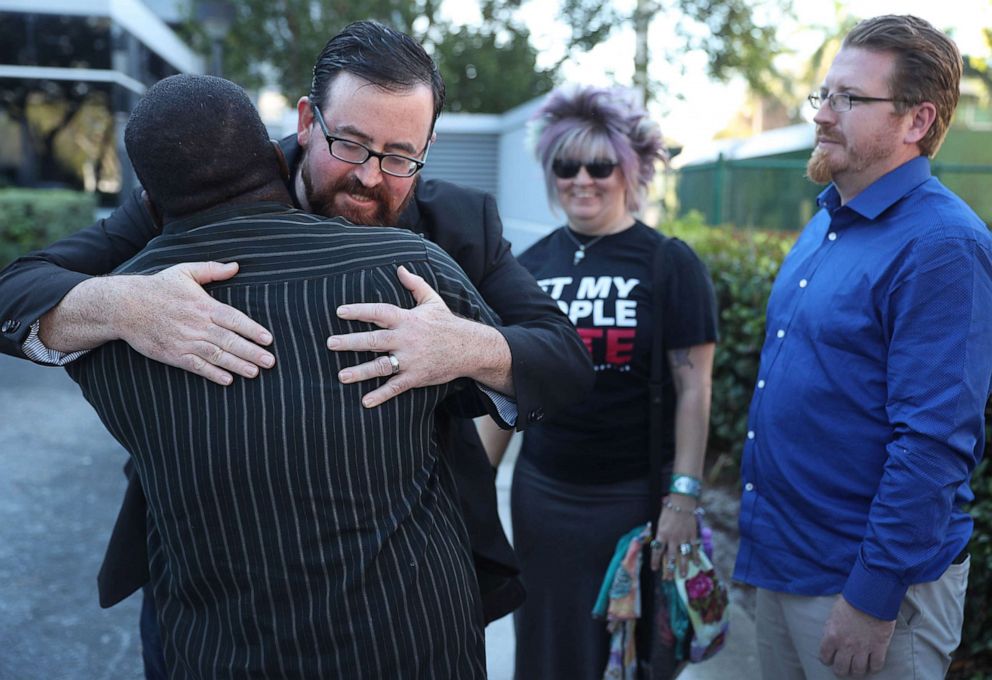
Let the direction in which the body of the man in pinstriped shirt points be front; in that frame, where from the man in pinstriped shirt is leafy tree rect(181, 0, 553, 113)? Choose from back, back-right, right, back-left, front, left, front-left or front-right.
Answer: front

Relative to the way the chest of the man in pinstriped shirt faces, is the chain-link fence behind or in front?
in front

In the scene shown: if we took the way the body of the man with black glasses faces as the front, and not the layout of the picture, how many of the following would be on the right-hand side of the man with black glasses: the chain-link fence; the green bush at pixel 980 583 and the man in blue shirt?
0

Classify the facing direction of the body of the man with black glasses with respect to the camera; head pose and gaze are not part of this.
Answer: toward the camera

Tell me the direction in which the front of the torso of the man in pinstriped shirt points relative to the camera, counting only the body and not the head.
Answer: away from the camera

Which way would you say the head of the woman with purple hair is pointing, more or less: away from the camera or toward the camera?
toward the camera

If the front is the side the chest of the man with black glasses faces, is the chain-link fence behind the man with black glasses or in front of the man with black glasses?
behind

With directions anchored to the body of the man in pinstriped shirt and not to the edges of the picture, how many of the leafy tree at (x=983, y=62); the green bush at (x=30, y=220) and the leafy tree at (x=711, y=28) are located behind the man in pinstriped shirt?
0

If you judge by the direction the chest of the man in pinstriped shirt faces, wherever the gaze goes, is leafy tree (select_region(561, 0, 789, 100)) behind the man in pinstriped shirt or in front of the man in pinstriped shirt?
in front

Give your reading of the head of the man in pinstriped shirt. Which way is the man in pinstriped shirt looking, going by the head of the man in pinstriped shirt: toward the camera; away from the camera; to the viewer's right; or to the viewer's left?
away from the camera

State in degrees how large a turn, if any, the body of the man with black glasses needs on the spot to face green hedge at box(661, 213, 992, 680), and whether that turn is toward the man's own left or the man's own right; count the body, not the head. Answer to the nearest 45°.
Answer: approximately 135° to the man's own left

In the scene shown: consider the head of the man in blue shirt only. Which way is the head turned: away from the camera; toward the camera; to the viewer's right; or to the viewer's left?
to the viewer's left

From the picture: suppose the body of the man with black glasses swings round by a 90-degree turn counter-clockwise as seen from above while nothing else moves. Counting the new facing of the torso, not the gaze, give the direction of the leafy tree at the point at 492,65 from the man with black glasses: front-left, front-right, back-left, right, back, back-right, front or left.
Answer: left

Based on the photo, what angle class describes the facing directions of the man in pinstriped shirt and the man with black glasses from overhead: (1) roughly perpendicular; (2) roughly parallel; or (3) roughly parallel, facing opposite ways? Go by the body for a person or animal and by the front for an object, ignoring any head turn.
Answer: roughly parallel, facing opposite ways

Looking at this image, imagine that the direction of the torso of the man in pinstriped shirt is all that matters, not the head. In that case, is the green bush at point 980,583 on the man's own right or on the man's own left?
on the man's own right

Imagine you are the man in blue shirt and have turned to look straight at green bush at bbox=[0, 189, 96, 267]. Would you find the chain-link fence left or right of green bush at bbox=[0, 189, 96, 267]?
right

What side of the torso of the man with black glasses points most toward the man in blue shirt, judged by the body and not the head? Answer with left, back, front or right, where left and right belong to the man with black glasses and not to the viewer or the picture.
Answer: left
